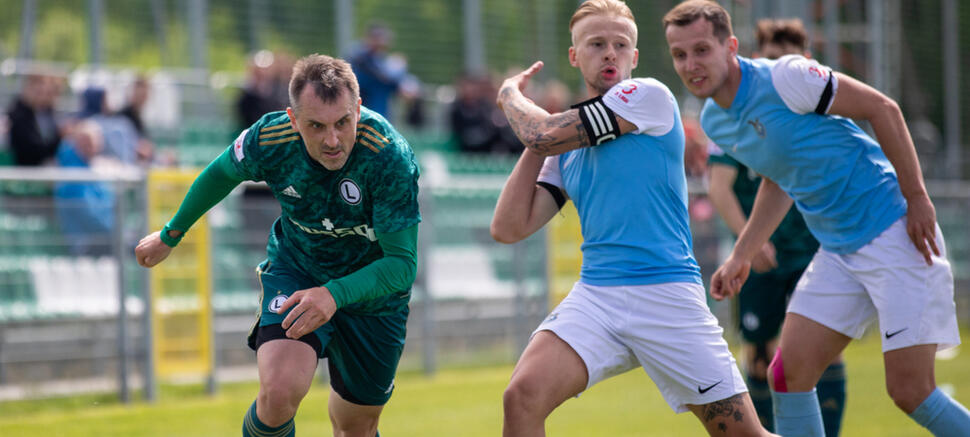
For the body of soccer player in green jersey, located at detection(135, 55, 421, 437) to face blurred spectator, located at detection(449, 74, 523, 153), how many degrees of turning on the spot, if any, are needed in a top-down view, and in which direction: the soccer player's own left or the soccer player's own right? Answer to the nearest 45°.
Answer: approximately 180°

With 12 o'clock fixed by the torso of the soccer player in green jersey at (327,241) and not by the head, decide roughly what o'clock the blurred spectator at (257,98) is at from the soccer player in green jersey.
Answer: The blurred spectator is roughly at 6 o'clock from the soccer player in green jersey.

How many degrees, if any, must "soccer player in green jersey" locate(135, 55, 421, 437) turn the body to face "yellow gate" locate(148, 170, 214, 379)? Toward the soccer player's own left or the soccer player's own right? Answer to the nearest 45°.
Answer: approximately 180°

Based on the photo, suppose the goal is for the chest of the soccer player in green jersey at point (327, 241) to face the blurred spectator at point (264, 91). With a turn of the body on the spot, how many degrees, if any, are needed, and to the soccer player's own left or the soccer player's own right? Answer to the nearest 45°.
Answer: approximately 180°

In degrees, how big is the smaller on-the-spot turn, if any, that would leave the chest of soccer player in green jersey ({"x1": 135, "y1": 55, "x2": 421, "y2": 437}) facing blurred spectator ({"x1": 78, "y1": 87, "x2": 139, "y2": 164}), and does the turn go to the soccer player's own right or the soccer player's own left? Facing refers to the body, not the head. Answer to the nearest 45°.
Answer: approximately 180°

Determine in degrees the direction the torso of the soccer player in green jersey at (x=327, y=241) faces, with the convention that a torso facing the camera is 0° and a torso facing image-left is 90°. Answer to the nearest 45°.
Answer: approximately 0°

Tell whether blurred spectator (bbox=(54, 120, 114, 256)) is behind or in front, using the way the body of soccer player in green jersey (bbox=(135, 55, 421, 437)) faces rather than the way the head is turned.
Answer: behind

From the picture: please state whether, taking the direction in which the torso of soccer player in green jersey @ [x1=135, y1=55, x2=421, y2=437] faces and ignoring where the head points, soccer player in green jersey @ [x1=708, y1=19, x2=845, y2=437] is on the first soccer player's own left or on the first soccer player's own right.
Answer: on the first soccer player's own left
